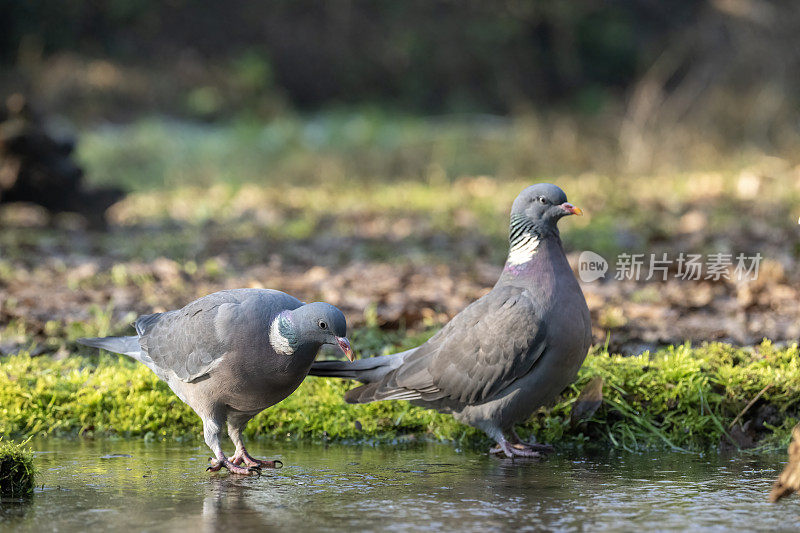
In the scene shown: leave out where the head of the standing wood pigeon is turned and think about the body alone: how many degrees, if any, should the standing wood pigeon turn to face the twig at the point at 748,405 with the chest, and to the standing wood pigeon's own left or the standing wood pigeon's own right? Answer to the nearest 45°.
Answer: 0° — it already faces it

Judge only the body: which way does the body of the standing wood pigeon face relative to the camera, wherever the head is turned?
to the viewer's right

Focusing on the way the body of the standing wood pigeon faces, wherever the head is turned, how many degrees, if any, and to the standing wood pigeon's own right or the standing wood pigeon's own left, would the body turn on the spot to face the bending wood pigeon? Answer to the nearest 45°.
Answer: approximately 180°

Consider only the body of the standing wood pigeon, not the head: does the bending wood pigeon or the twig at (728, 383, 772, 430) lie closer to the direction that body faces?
the twig
